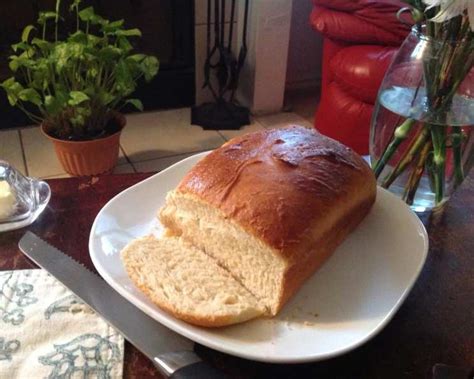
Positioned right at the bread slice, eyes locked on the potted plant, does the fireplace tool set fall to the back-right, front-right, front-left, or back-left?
front-right

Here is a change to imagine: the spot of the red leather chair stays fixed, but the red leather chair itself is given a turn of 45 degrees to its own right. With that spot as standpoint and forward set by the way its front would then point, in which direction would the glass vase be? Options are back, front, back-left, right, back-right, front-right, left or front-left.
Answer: left

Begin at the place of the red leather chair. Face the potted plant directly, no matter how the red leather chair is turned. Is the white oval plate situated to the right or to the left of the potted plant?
left

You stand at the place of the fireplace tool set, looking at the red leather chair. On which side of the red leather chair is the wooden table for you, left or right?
right

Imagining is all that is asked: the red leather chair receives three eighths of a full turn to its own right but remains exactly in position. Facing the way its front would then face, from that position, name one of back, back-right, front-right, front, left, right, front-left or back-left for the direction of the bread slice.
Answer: back

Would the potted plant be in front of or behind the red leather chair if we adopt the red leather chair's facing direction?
in front

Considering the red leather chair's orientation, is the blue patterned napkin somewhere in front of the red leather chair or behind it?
in front

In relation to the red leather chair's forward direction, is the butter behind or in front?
in front

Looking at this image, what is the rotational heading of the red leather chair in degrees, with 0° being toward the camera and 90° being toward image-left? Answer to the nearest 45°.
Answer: approximately 45°

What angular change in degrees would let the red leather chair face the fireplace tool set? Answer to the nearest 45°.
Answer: approximately 90° to its right

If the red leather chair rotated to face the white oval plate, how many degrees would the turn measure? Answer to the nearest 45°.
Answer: approximately 45° to its left

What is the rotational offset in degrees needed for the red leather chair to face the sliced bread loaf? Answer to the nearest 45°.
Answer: approximately 45° to its left

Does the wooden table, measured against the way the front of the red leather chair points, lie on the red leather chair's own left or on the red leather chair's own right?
on the red leather chair's own left

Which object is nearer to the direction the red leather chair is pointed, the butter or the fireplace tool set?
the butter

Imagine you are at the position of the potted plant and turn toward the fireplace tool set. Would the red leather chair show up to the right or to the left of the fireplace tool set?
right
